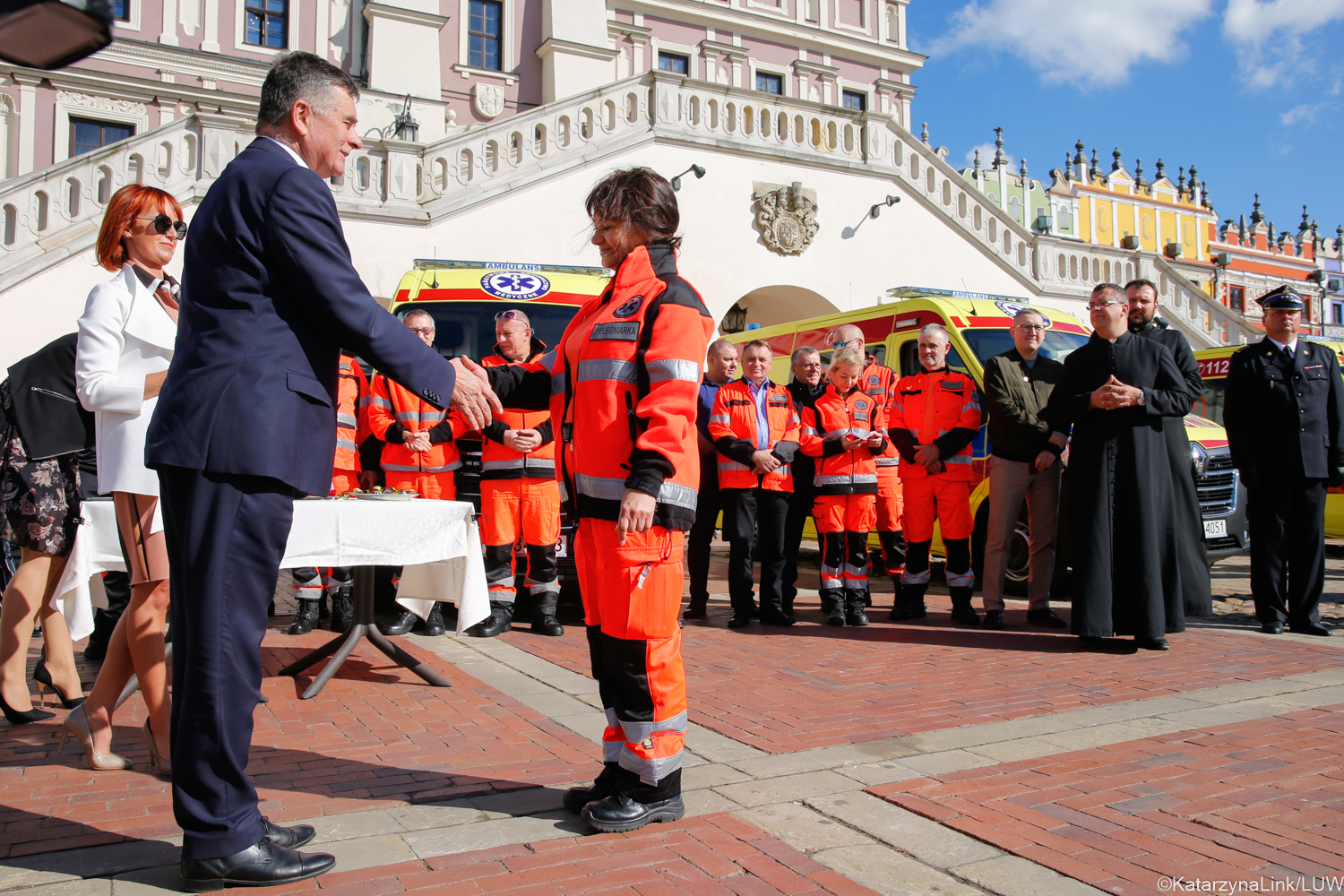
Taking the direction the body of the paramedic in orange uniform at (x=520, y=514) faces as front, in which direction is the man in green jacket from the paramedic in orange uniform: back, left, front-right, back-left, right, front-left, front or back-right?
left

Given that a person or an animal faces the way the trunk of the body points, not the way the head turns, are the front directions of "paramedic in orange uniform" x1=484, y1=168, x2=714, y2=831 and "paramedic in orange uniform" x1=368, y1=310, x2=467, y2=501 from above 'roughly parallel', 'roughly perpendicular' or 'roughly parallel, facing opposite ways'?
roughly perpendicular

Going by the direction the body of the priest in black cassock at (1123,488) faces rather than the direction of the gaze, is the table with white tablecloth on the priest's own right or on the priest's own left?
on the priest's own right

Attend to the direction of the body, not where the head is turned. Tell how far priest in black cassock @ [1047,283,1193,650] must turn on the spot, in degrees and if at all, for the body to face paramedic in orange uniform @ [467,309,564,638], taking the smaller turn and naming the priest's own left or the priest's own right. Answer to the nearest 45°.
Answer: approximately 90° to the priest's own right

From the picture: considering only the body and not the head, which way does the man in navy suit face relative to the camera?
to the viewer's right

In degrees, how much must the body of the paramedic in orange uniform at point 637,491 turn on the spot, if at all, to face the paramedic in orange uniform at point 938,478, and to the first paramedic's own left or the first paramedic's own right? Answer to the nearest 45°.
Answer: approximately 135° to the first paramedic's own right

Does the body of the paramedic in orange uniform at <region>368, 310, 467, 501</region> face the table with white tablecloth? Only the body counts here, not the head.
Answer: yes

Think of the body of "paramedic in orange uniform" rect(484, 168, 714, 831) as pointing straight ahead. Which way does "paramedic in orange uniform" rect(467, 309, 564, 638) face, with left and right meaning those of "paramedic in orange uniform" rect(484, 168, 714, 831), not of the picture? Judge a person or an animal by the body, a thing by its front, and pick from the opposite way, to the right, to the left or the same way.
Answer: to the left

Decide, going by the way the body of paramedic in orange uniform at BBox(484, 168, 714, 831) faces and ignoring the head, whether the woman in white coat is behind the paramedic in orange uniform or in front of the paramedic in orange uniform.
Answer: in front

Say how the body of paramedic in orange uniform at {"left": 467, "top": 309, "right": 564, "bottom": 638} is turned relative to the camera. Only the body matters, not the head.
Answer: toward the camera

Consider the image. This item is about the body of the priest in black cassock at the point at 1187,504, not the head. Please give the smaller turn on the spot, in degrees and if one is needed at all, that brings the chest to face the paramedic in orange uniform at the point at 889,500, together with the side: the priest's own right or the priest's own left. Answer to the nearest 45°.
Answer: approximately 90° to the priest's own right

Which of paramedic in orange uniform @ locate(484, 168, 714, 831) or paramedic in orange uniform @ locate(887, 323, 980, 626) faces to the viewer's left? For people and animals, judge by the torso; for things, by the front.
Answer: paramedic in orange uniform @ locate(484, 168, 714, 831)

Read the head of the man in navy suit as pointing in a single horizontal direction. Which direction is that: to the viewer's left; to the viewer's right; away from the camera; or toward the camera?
to the viewer's right

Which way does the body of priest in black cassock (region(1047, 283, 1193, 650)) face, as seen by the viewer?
toward the camera

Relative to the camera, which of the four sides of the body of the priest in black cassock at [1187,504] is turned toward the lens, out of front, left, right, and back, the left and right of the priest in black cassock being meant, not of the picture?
front

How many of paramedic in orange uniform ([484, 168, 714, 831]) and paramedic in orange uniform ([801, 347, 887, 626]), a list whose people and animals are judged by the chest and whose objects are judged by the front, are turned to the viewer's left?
1

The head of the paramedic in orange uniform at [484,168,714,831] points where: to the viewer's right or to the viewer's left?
to the viewer's left

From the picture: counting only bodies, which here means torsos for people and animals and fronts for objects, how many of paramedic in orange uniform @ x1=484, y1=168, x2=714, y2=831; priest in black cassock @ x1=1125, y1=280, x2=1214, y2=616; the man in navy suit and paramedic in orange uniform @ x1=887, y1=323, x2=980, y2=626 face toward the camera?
2

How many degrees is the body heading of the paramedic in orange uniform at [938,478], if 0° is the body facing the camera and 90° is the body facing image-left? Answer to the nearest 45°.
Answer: approximately 0°
